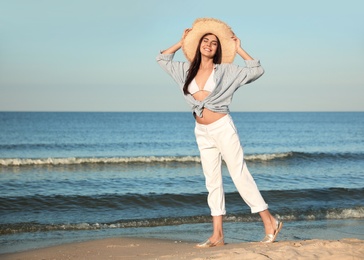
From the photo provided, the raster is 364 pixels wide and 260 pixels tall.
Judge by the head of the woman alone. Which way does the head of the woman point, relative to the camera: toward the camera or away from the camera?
toward the camera

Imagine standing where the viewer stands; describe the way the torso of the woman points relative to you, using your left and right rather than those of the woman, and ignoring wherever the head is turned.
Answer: facing the viewer and to the left of the viewer
